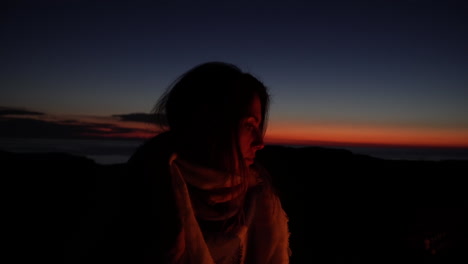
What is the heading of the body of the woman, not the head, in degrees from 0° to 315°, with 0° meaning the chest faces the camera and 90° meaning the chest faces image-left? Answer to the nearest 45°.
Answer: approximately 315°

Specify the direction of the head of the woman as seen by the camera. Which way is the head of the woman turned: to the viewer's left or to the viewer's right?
to the viewer's right
